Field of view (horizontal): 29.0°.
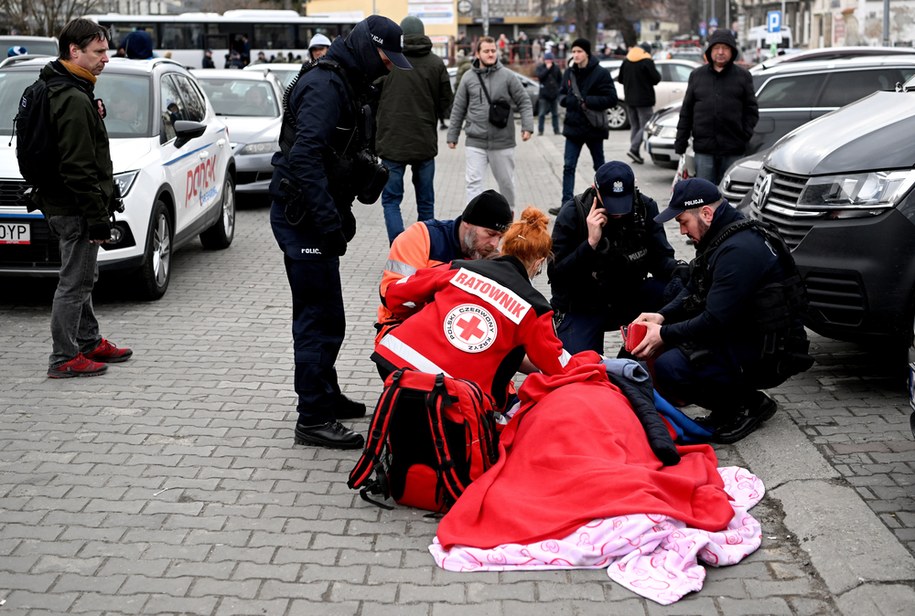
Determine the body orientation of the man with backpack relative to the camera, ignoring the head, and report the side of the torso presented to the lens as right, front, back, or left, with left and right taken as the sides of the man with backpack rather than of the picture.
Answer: right

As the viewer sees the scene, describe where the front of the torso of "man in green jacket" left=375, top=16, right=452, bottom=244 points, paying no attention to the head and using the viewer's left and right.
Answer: facing away from the viewer

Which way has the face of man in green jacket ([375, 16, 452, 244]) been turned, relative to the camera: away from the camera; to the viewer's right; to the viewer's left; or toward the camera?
away from the camera

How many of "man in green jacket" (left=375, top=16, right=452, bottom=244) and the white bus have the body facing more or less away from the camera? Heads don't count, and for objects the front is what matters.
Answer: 1

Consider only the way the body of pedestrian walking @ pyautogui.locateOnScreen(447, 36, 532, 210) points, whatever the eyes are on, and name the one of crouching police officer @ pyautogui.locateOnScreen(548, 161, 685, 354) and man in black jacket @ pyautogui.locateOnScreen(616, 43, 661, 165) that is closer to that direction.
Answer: the crouching police officer

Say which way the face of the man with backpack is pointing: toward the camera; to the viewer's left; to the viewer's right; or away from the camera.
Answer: to the viewer's right

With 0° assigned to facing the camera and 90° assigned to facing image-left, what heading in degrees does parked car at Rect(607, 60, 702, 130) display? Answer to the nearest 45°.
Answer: approximately 45°

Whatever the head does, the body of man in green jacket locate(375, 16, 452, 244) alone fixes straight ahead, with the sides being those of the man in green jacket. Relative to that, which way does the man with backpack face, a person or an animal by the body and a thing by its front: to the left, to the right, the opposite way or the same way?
to the right

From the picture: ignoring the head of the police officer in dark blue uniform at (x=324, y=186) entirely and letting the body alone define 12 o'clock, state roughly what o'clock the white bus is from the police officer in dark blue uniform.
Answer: The white bus is roughly at 9 o'clock from the police officer in dark blue uniform.
